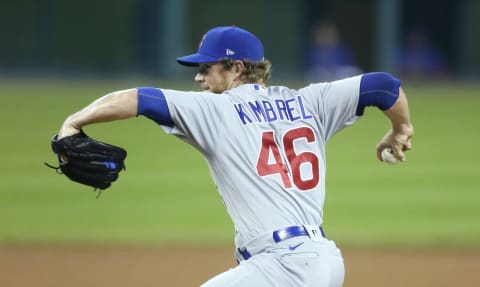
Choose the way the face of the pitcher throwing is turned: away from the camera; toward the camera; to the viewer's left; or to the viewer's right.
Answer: to the viewer's left

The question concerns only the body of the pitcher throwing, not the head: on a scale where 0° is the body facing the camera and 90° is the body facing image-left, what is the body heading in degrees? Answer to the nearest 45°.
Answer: approximately 135°
